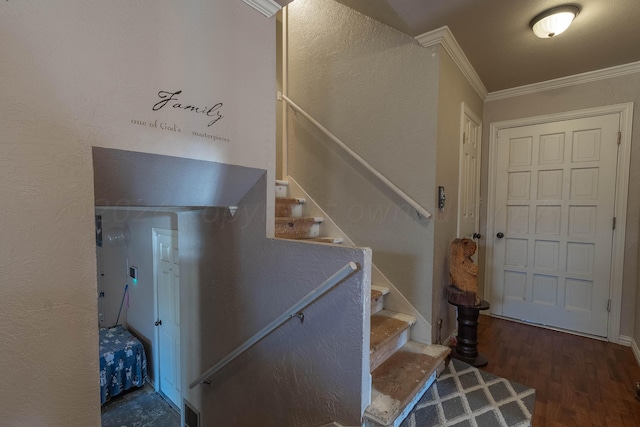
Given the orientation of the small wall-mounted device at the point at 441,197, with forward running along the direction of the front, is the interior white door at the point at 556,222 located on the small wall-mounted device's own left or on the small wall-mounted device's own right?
on the small wall-mounted device's own left

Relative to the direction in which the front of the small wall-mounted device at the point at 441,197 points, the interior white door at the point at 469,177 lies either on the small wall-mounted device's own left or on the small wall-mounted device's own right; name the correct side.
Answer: on the small wall-mounted device's own left
